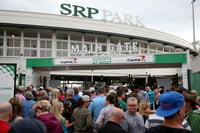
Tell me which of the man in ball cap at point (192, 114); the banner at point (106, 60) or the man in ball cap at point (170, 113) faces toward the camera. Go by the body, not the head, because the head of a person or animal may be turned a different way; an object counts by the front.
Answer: the banner

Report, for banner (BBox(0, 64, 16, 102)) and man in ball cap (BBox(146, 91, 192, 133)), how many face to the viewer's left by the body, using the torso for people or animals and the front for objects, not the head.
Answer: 0

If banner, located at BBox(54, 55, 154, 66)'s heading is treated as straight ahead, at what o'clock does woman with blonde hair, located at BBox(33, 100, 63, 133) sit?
The woman with blonde hair is roughly at 12 o'clock from the banner.

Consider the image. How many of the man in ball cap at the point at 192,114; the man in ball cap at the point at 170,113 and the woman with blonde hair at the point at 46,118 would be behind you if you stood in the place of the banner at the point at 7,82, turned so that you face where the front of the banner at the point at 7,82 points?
0

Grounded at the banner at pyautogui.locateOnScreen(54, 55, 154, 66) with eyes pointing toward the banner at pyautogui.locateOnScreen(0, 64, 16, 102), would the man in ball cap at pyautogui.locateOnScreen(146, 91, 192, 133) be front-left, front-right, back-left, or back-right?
front-left

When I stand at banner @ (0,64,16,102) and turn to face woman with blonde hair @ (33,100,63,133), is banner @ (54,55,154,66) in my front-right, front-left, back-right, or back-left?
back-left

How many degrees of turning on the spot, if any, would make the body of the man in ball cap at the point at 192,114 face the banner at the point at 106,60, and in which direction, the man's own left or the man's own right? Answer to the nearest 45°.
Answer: approximately 45° to the man's own right

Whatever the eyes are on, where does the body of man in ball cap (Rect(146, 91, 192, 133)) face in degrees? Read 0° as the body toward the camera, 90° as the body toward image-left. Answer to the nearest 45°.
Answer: approximately 225°

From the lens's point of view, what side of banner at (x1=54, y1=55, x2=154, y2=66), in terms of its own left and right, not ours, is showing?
front

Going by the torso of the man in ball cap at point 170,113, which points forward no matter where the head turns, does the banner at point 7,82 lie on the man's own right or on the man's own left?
on the man's own left

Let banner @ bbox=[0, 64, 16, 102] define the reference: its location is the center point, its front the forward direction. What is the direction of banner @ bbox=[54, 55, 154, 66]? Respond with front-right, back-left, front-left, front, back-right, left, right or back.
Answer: back-left

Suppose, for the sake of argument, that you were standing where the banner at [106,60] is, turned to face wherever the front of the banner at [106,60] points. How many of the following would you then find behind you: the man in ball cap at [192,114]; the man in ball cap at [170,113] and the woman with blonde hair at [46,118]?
0

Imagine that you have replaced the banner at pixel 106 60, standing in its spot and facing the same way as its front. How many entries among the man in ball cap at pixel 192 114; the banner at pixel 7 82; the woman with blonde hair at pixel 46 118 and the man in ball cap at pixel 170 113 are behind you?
0

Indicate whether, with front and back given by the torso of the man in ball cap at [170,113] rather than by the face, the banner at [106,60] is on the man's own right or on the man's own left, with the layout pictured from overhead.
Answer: on the man's own left

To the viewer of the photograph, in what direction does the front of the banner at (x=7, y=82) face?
facing the viewer
